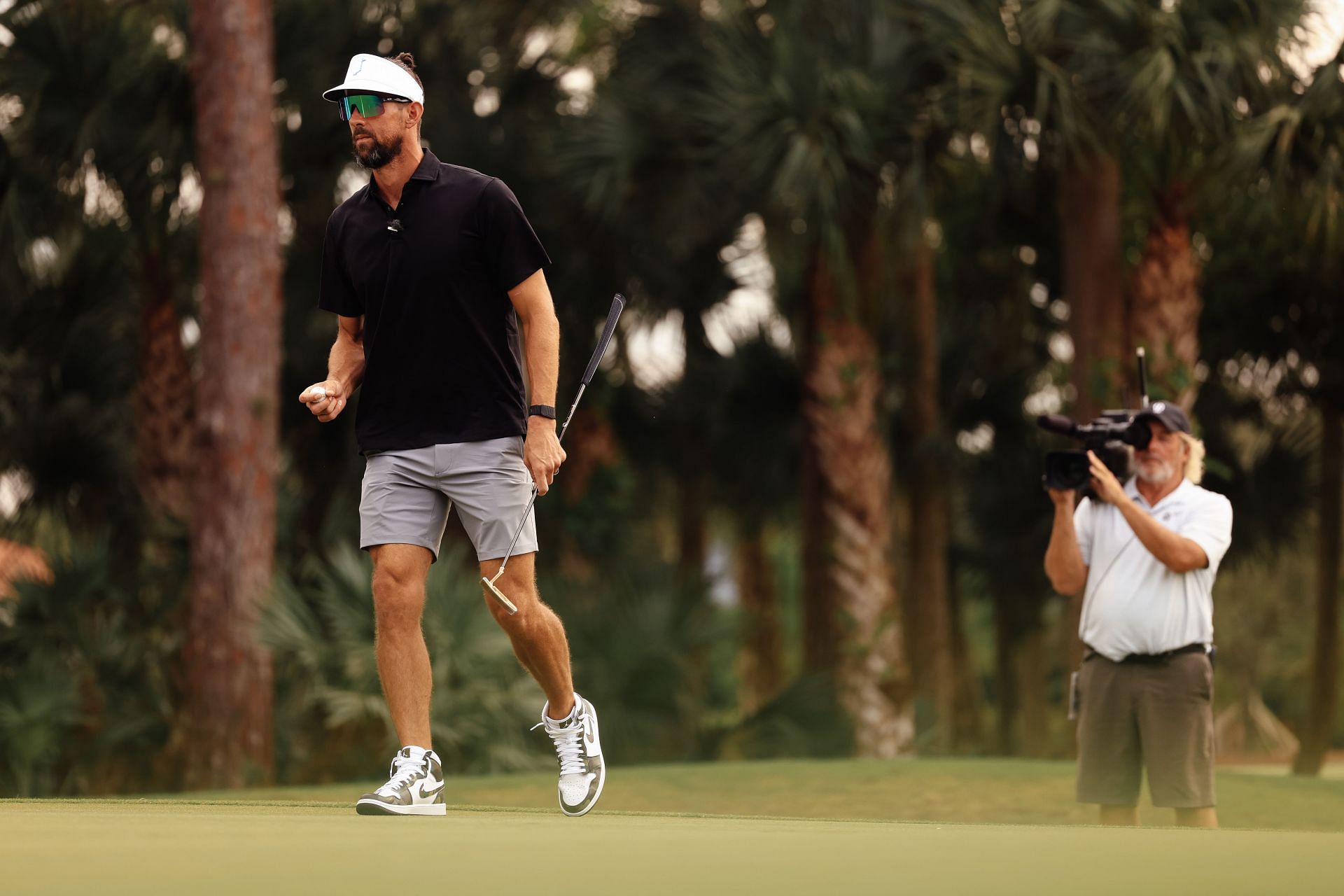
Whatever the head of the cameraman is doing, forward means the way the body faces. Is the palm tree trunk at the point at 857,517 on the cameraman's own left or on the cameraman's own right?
on the cameraman's own right

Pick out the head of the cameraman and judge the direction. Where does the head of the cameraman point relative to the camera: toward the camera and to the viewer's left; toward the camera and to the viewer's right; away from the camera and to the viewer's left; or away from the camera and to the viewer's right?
toward the camera and to the viewer's left

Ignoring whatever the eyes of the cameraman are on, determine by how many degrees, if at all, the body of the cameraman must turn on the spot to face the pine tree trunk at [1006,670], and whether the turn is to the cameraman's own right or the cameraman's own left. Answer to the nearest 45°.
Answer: approximately 135° to the cameraman's own right

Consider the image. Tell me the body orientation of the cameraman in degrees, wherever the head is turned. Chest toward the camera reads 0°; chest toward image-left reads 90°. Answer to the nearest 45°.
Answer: approximately 45°

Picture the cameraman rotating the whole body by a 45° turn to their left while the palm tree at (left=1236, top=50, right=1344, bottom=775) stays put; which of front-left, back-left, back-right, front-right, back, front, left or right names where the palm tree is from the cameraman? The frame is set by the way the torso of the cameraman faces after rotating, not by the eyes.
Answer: back

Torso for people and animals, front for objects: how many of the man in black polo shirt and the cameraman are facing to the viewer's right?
0

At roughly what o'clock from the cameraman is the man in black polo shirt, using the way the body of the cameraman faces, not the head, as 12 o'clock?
The man in black polo shirt is roughly at 12 o'clock from the cameraman.

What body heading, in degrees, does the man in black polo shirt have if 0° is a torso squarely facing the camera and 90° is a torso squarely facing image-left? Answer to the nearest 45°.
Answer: approximately 45°
